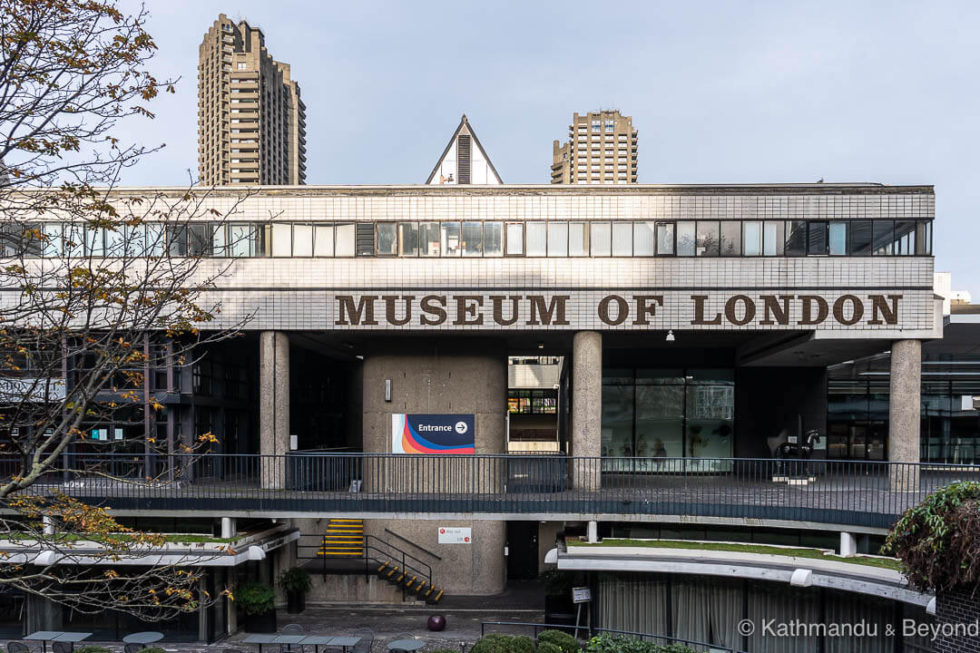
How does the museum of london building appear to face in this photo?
toward the camera

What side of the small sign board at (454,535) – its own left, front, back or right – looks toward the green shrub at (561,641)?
front

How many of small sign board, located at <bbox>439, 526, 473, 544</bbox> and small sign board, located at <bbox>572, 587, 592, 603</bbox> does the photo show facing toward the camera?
2

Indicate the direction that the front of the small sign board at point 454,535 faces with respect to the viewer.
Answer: facing the viewer

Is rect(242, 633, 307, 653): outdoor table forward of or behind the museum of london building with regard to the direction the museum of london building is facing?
forward

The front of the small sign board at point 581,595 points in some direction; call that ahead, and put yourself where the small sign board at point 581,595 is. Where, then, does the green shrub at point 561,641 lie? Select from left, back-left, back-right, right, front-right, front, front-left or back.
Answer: front

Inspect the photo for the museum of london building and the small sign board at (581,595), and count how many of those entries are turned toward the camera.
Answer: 2

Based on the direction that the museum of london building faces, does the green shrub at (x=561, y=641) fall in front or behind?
in front

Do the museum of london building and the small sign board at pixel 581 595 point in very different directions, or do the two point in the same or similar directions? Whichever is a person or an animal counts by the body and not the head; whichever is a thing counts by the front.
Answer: same or similar directions

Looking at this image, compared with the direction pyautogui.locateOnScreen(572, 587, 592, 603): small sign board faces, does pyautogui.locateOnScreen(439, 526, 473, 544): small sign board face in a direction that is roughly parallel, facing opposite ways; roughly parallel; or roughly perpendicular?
roughly parallel

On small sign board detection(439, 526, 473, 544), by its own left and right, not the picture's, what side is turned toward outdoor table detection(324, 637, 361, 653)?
front
